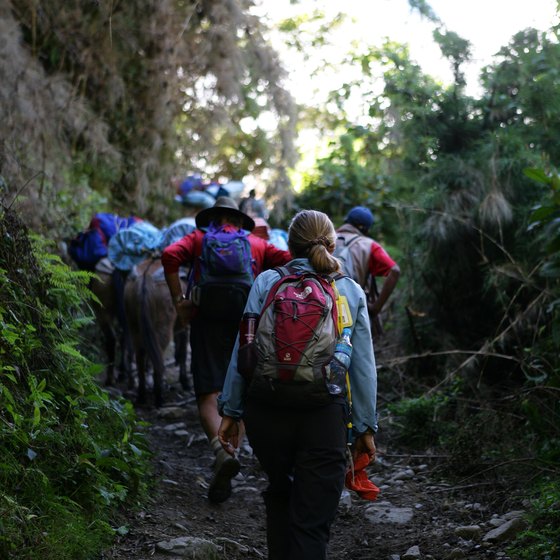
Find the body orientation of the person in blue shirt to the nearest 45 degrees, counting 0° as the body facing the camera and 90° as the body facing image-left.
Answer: approximately 180°

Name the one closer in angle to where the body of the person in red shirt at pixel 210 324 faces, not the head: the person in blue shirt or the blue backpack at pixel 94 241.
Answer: the blue backpack

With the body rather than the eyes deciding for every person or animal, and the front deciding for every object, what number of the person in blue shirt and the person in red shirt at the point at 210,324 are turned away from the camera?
2

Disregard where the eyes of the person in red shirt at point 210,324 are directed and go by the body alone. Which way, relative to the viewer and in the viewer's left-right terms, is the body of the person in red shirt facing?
facing away from the viewer

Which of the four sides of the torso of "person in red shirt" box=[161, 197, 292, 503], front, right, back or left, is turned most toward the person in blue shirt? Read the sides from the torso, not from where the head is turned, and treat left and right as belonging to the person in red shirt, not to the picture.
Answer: back

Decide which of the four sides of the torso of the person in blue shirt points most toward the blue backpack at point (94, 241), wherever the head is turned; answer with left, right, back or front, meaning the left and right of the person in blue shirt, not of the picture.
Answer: front

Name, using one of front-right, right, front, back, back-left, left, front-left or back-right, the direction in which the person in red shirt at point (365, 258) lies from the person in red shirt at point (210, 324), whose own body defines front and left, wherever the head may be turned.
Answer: front-right

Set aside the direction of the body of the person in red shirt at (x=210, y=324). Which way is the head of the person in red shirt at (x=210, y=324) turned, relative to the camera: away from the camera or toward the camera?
away from the camera

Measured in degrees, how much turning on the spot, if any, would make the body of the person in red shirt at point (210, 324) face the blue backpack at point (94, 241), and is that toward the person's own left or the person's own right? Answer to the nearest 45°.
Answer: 0° — they already face it
